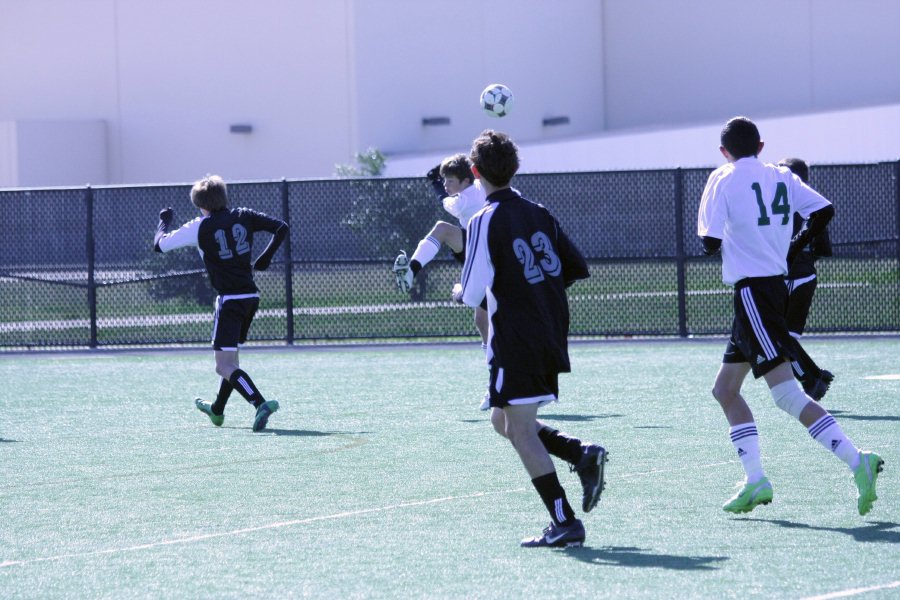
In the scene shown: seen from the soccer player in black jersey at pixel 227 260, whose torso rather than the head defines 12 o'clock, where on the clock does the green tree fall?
The green tree is roughly at 2 o'clock from the soccer player in black jersey.

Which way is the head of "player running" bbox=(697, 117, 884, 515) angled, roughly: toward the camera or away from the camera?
away from the camera

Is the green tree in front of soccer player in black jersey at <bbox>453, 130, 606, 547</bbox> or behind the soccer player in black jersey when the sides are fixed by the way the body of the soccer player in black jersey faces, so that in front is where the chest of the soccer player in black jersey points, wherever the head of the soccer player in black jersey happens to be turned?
in front

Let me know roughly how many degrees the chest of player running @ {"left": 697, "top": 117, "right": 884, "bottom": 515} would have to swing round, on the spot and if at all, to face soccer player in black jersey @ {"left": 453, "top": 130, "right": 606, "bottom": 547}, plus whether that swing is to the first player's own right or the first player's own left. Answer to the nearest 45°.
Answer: approximately 90° to the first player's own left

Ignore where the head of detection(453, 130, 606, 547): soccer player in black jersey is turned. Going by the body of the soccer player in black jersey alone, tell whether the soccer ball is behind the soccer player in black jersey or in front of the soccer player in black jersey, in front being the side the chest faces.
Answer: in front

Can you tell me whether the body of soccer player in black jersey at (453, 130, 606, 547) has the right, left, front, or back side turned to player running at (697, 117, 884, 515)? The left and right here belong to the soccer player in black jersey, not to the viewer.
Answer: right

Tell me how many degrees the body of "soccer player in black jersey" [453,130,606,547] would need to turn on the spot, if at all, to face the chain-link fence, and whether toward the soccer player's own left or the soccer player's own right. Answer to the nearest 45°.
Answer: approximately 45° to the soccer player's own right

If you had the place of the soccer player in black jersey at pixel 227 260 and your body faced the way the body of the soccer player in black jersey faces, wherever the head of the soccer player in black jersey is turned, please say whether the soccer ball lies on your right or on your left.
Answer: on your right

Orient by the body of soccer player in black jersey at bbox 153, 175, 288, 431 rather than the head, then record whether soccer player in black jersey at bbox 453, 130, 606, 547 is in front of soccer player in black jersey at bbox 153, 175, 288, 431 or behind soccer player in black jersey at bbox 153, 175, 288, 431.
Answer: behind

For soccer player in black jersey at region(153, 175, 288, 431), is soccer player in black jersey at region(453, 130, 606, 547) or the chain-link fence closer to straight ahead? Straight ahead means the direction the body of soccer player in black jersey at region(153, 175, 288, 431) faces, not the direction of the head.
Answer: the chain-link fence

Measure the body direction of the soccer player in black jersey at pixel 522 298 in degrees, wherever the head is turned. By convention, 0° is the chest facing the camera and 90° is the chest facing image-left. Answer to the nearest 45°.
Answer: approximately 135°

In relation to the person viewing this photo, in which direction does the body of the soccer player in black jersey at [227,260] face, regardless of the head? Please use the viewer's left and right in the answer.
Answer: facing away from the viewer and to the left of the viewer
